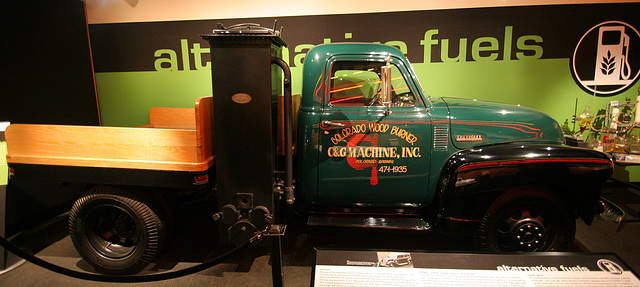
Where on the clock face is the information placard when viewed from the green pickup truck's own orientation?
The information placard is roughly at 2 o'clock from the green pickup truck.

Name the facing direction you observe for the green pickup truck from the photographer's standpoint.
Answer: facing to the right of the viewer

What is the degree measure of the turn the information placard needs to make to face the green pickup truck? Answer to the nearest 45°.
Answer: approximately 135° to its right

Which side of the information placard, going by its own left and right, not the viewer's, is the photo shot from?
front

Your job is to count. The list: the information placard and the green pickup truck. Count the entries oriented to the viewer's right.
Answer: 1

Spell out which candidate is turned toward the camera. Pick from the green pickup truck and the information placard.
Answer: the information placard
